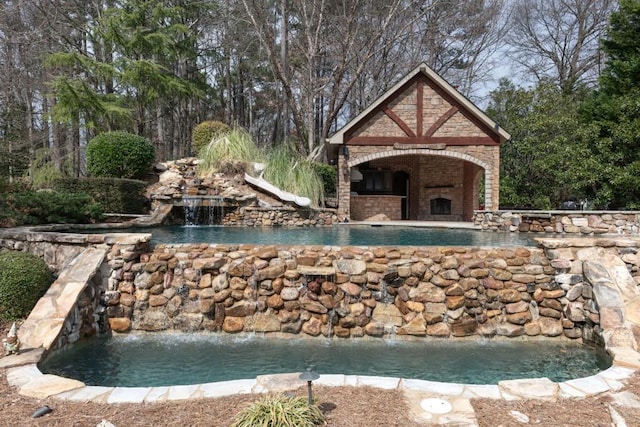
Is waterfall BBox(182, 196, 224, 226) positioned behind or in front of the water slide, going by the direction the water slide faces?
behind

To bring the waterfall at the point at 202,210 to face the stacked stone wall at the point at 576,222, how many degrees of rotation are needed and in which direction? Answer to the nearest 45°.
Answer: approximately 45° to its left

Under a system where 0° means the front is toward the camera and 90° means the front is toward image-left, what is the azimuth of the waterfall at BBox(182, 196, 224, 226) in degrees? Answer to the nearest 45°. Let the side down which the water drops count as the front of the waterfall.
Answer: approximately 0°

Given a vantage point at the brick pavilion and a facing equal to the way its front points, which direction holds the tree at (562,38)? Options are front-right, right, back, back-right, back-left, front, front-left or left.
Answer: back-left

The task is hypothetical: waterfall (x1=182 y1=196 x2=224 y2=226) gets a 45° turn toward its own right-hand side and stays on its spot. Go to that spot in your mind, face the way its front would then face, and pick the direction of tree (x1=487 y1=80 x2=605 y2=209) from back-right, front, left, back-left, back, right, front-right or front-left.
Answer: back-left

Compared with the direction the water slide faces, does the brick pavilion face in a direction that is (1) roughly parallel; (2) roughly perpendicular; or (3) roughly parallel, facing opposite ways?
roughly perpendicular

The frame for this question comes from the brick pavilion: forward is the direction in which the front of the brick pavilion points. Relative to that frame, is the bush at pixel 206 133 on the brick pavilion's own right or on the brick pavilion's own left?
on the brick pavilion's own right

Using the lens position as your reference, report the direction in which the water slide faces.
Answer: facing to the right of the viewer

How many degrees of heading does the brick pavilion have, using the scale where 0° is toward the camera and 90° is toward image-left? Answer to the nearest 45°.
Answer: approximately 0°

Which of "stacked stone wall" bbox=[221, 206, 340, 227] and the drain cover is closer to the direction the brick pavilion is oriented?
the drain cover

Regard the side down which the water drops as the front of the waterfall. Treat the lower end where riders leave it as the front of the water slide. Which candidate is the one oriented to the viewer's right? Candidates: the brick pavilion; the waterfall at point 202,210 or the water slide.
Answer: the water slide

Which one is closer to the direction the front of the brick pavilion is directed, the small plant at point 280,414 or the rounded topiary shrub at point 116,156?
the small plant

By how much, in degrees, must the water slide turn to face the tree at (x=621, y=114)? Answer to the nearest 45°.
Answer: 0° — it already faces it

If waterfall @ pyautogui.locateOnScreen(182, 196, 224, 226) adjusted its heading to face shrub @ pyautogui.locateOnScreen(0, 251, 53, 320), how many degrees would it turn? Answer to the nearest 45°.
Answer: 0° — it already faces it
